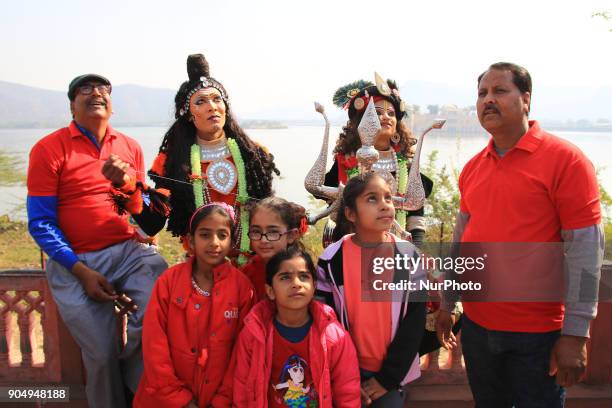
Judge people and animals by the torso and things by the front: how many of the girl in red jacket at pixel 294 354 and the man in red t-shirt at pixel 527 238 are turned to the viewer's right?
0

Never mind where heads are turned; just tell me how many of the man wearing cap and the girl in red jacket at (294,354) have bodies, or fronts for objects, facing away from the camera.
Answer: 0

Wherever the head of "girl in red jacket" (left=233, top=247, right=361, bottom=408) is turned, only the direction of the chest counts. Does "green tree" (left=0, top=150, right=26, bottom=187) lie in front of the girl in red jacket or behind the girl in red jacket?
behind

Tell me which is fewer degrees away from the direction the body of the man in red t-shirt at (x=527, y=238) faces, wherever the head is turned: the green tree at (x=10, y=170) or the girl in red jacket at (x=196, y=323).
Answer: the girl in red jacket

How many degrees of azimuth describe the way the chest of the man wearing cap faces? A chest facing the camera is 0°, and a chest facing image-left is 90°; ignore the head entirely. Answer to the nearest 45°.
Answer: approximately 315°

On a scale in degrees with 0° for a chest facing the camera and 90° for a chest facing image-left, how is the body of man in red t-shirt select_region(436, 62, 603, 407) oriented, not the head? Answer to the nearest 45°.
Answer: approximately 45°

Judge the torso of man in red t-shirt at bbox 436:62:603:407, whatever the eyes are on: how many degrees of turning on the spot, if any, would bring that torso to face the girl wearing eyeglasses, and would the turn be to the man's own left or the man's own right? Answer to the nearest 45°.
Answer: approximately 45° to the man's own right

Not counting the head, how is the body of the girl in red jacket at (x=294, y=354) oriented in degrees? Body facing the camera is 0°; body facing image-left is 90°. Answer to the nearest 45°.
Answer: approximately 0°

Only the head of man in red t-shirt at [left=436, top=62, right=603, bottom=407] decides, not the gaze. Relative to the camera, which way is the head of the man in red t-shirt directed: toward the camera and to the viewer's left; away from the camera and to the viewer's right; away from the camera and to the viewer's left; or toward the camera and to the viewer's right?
toward the camera and to the viewer's left

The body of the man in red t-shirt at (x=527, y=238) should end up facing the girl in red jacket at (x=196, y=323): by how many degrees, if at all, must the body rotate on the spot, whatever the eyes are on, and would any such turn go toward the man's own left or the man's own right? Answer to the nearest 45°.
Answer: approximately 45° to the man's own right
